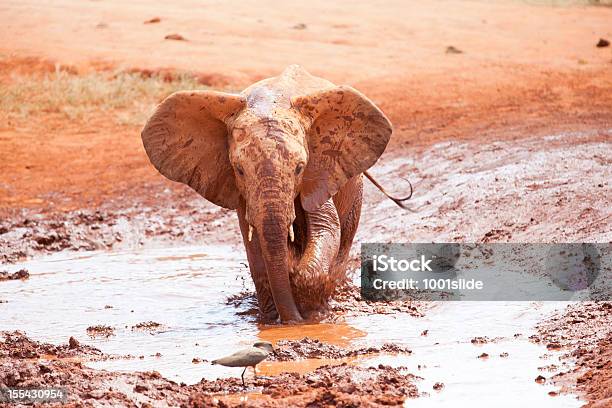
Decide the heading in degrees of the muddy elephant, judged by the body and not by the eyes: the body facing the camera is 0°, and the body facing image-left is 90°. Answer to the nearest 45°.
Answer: approximately 0°
